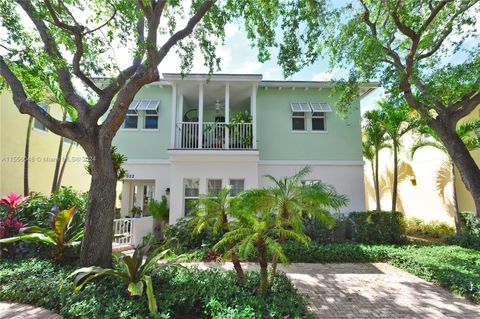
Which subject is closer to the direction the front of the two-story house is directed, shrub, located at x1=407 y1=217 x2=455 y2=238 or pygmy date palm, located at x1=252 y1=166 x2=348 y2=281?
the pygmy date palm

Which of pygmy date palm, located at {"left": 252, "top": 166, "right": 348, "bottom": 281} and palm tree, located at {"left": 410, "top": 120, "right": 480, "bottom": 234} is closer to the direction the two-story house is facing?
the pygmy date palm

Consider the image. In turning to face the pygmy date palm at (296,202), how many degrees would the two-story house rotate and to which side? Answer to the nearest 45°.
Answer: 0° — it already faces it

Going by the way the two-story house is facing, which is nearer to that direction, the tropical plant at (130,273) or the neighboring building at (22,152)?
the tropical plant

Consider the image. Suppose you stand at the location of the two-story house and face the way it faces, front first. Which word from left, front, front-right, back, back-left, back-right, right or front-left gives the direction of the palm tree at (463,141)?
left

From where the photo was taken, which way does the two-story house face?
toward the camera

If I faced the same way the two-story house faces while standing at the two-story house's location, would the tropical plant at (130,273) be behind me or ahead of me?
ahead

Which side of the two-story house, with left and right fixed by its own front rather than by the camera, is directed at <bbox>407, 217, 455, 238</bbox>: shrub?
left

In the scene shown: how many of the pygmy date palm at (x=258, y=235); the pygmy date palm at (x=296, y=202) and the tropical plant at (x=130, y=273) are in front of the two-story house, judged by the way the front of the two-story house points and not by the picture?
3

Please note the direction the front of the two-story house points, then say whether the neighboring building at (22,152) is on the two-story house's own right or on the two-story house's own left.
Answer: on the two-story house's own right

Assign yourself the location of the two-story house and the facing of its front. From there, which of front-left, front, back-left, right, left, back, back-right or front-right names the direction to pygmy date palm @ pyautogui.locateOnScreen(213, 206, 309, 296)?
front

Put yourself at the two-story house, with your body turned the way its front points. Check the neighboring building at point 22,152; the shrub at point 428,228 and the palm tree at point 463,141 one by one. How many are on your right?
1
